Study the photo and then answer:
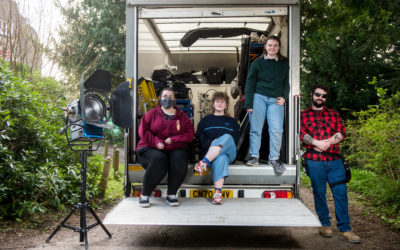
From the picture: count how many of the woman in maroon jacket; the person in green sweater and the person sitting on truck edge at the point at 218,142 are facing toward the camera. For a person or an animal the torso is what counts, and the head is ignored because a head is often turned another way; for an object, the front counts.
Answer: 3

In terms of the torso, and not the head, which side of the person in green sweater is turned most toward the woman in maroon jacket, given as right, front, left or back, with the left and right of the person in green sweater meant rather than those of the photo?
right

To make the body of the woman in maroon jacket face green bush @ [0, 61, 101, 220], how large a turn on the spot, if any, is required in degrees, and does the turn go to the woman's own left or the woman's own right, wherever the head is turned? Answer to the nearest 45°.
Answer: approximately 135° to the woman's own right

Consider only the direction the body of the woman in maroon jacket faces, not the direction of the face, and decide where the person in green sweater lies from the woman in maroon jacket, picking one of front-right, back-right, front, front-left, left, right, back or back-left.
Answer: left

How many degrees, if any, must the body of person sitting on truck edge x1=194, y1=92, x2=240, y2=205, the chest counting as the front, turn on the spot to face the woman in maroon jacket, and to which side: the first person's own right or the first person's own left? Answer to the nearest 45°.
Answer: approximately 90° to the first person's own right

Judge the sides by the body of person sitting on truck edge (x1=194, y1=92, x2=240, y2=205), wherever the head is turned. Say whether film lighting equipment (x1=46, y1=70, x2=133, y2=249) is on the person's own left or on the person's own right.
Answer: on the person's own right

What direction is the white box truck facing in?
away from the camera

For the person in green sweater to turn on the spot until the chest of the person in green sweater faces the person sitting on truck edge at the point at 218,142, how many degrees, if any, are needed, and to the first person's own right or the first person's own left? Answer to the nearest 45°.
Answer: approximately 90° to the first person's own right

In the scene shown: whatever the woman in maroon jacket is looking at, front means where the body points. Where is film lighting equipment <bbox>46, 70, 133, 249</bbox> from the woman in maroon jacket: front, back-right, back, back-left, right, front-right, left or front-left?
right
